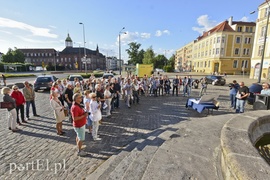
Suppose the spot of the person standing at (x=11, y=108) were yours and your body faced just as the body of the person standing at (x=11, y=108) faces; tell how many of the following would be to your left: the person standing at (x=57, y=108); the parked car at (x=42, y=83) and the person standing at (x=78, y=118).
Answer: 1

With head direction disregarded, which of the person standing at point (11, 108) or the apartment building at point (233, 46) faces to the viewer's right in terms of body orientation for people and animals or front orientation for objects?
the person standing

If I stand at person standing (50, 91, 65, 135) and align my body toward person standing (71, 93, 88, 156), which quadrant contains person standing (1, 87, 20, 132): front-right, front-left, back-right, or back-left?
back-right

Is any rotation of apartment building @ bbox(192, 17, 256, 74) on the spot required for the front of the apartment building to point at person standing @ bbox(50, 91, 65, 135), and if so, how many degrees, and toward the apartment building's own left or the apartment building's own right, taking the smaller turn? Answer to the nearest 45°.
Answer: approximately 45° to the apartment building's own left

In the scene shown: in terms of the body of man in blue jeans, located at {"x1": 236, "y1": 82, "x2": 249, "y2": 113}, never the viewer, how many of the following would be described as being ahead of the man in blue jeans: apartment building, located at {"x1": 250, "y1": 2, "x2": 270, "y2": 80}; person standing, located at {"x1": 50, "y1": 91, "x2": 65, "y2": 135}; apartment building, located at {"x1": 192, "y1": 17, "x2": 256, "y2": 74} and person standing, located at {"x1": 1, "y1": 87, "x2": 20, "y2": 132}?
2

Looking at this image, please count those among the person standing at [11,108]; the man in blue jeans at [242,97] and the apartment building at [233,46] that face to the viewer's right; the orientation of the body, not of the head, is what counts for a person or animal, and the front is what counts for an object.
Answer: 1

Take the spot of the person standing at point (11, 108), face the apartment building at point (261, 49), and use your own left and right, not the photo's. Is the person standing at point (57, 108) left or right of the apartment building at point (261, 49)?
right

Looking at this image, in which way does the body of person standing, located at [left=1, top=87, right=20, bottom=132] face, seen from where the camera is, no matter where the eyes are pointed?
to the viewer's right

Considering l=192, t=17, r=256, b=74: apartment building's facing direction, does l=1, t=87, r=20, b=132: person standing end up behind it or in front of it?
in front

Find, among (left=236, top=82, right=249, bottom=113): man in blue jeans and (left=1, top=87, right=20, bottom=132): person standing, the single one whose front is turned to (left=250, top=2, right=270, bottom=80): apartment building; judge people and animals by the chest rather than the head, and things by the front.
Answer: the person standing

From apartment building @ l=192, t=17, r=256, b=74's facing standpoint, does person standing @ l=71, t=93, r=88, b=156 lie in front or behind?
in front

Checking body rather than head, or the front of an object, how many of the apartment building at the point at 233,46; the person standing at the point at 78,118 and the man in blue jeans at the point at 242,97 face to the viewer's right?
1

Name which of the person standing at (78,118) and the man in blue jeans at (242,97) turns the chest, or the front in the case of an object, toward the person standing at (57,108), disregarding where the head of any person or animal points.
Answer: the man in blue jeans

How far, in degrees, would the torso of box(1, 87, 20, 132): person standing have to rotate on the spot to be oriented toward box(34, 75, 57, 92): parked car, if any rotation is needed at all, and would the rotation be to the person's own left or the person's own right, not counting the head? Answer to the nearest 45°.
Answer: approximately 90° to the person's own left

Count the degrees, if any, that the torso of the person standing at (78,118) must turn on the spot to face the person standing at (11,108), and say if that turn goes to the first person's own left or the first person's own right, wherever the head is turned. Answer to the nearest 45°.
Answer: approximately 135° to the first person's own left

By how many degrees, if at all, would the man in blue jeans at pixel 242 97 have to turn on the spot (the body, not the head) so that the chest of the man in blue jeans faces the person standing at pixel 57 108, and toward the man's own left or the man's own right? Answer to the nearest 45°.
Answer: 0° — they already face them

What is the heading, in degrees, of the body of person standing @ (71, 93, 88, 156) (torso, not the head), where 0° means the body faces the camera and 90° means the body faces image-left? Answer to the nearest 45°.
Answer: approximately 270°

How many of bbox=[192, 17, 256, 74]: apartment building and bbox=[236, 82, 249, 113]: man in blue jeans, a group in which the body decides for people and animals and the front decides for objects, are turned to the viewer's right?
0
